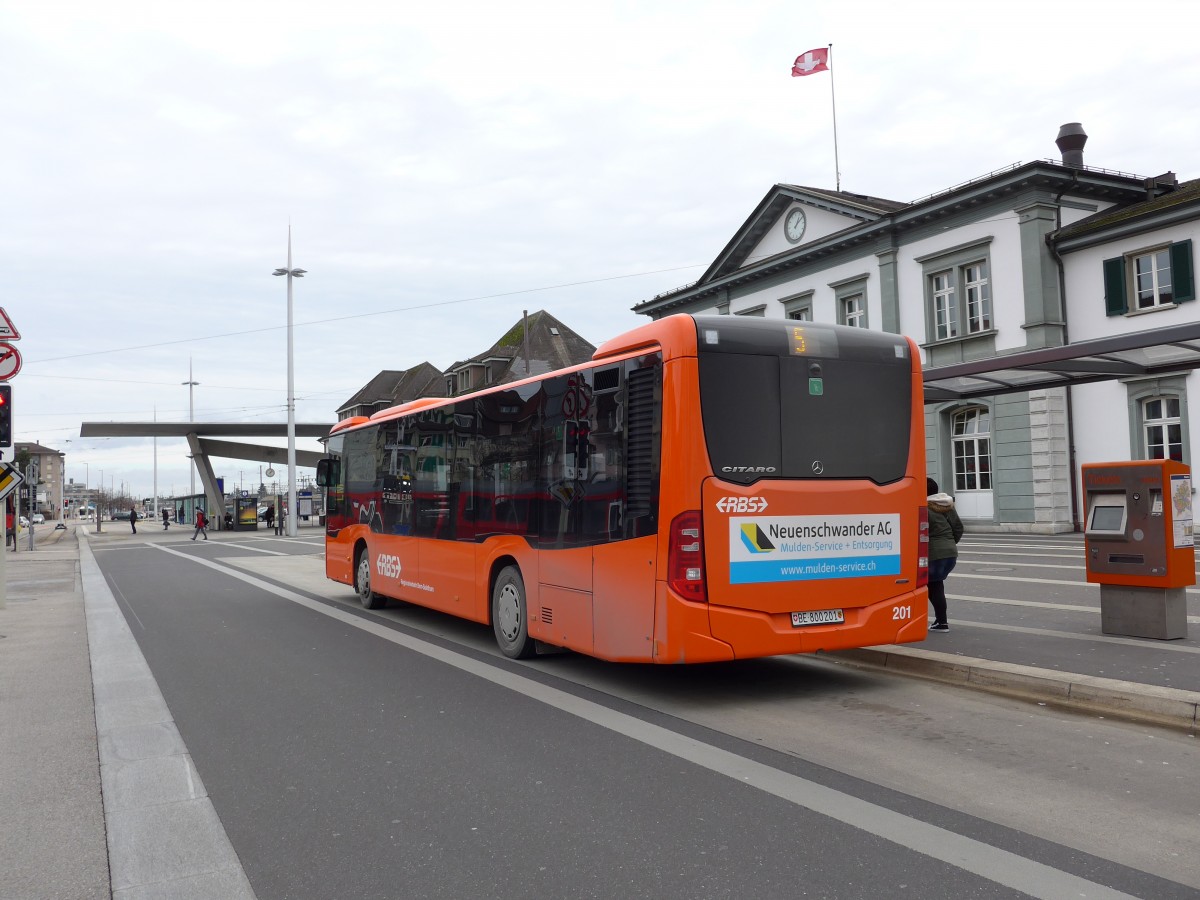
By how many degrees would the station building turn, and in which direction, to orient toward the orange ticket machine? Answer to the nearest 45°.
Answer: approximately 45° to its left

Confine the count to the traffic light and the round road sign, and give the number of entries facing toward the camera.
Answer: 2

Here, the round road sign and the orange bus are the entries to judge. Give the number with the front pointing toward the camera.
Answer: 1

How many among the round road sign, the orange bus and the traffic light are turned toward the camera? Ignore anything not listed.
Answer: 2

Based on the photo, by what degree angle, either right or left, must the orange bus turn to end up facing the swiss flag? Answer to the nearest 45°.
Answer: approximately 45° to its right

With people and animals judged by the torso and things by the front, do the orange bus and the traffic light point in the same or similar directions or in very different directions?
very different directions

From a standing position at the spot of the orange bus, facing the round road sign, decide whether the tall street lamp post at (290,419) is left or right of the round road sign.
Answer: right
